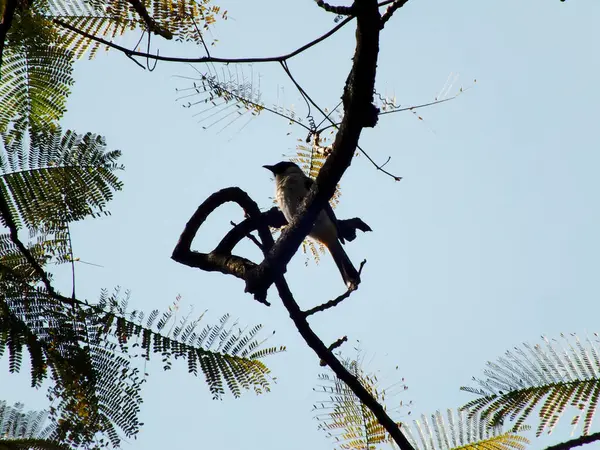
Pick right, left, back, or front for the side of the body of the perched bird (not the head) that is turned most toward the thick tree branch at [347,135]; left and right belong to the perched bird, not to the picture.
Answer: left
